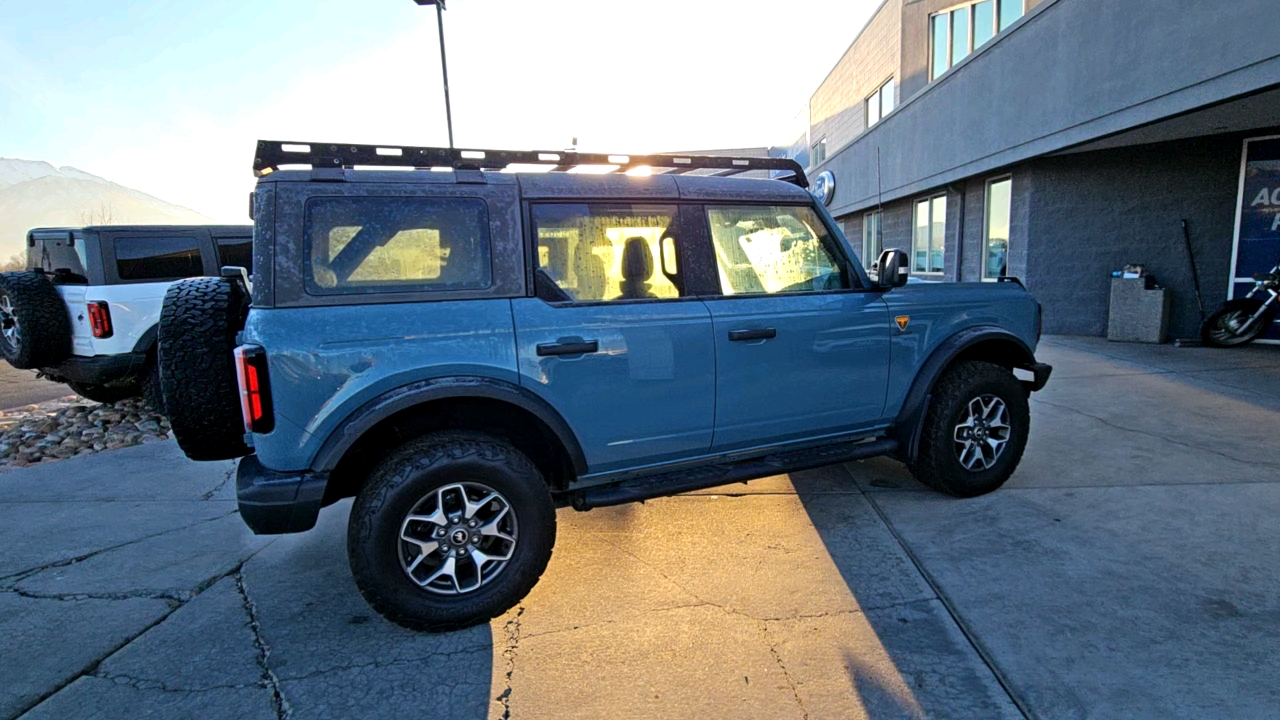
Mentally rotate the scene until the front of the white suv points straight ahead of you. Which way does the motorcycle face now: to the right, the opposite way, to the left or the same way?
to the left

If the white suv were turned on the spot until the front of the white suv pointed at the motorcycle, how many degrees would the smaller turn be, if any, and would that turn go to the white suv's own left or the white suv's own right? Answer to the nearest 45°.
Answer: approximately 90° to the white suv's own right

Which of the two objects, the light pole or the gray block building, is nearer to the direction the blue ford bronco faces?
the gray block building

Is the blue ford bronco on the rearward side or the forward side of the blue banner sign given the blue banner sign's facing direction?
on the forward side

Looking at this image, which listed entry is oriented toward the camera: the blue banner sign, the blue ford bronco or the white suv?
the blue banner sign

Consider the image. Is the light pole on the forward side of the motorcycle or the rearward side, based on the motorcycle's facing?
on the forward side

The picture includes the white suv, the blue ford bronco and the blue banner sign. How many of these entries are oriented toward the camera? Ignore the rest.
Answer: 1

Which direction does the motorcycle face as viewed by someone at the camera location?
facing the viewer and to the left of the viewer

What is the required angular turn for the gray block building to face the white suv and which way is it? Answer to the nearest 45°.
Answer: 0° — it already faces it

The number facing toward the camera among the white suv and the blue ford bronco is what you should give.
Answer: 0

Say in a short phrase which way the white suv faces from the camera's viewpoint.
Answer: facing away from the viewer and to the right of the viewer

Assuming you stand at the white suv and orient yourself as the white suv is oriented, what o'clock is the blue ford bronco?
The blue ford bronco is roughly at 4 o'clock from the white suv.

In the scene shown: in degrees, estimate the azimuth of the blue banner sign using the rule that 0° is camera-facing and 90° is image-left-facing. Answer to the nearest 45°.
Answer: approximately 0°
